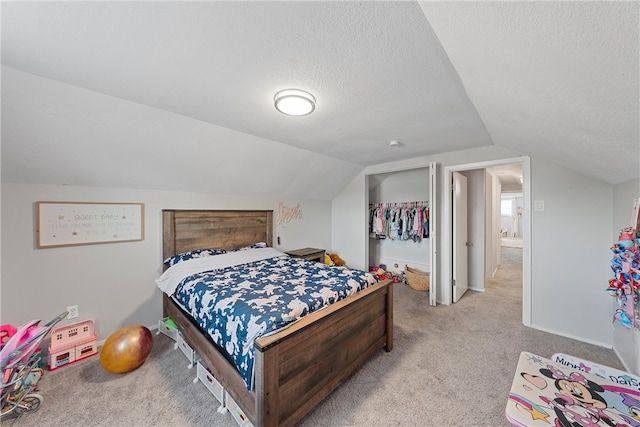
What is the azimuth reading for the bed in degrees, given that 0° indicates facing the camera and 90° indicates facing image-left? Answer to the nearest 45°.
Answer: approximately 315°

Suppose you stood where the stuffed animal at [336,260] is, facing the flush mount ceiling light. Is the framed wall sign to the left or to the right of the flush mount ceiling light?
right

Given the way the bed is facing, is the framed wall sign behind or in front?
behind

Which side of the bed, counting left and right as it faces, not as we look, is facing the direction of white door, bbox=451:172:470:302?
left

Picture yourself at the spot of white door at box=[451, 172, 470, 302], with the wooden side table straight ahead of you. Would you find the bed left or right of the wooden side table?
left
